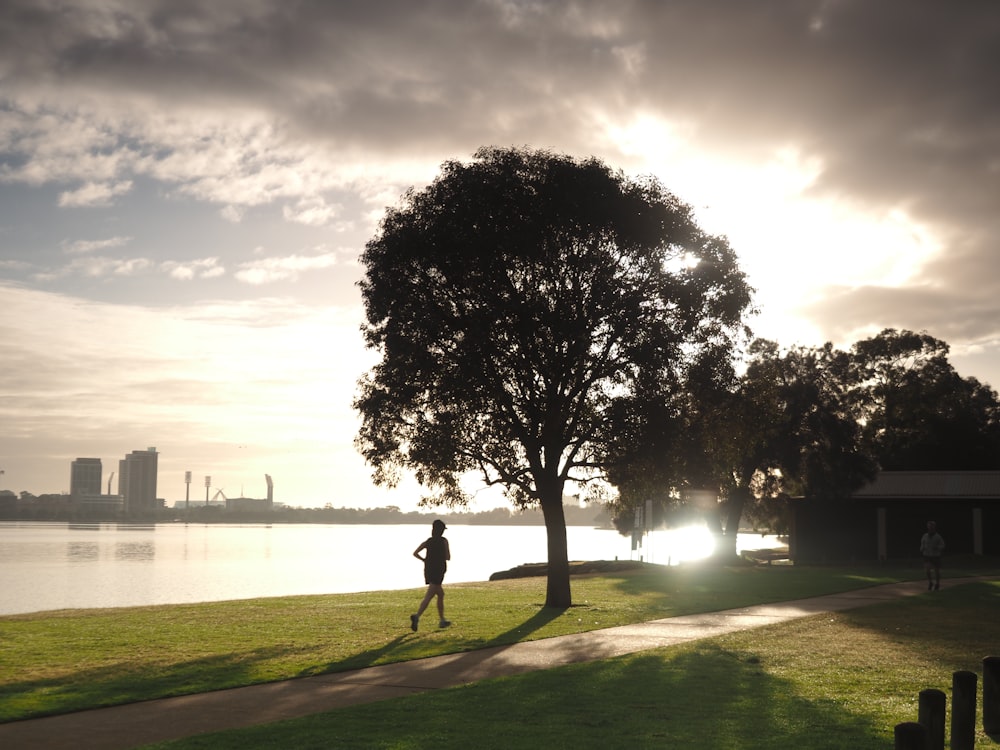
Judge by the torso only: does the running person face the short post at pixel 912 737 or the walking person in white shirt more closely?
the walking person in white shirt

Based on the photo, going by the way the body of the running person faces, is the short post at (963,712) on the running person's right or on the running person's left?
on the running person's right

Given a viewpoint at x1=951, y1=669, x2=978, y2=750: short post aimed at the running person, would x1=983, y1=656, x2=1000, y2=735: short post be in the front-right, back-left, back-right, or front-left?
front-right

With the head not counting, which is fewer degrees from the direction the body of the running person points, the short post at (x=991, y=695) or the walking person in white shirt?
the walking person in white shirt

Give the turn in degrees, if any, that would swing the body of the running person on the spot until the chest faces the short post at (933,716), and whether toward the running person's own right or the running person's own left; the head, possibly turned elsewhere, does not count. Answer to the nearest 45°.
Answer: approximately 135° to the running person's own right

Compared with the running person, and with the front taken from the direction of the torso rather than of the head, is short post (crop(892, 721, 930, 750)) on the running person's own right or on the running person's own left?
on the running person's own right
